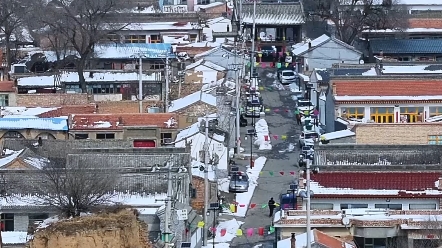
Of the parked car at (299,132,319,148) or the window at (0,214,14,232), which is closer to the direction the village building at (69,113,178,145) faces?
the window

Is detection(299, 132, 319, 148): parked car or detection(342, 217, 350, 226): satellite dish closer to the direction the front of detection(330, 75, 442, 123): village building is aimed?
the satellite dish

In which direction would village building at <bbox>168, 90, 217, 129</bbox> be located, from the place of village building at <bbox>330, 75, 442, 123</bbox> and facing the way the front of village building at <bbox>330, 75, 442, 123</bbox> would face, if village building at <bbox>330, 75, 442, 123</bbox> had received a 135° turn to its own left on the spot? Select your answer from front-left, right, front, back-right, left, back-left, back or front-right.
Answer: back-left

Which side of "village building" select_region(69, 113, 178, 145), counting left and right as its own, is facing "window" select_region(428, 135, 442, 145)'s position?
left

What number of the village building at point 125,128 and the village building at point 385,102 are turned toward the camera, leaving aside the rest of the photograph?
2

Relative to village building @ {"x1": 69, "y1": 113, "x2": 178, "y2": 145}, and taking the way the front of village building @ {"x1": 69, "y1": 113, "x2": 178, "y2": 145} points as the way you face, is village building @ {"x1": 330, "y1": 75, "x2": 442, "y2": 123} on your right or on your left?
on your left

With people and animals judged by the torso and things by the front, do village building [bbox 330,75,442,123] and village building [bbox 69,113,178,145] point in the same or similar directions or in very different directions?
same or similar directions

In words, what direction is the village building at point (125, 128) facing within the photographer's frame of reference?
facing the viewer

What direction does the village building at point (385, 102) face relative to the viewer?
toward the camera

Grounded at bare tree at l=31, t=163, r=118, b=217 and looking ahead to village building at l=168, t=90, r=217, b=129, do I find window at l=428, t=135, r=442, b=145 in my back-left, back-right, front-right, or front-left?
front-right

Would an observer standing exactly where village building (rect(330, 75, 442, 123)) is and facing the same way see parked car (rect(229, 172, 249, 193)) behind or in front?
in front

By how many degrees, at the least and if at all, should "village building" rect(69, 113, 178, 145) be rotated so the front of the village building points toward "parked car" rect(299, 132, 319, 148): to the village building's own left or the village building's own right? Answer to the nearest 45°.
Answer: approximately 90° to the village building's own left

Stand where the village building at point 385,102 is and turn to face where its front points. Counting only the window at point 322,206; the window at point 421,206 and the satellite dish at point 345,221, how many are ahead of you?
3
